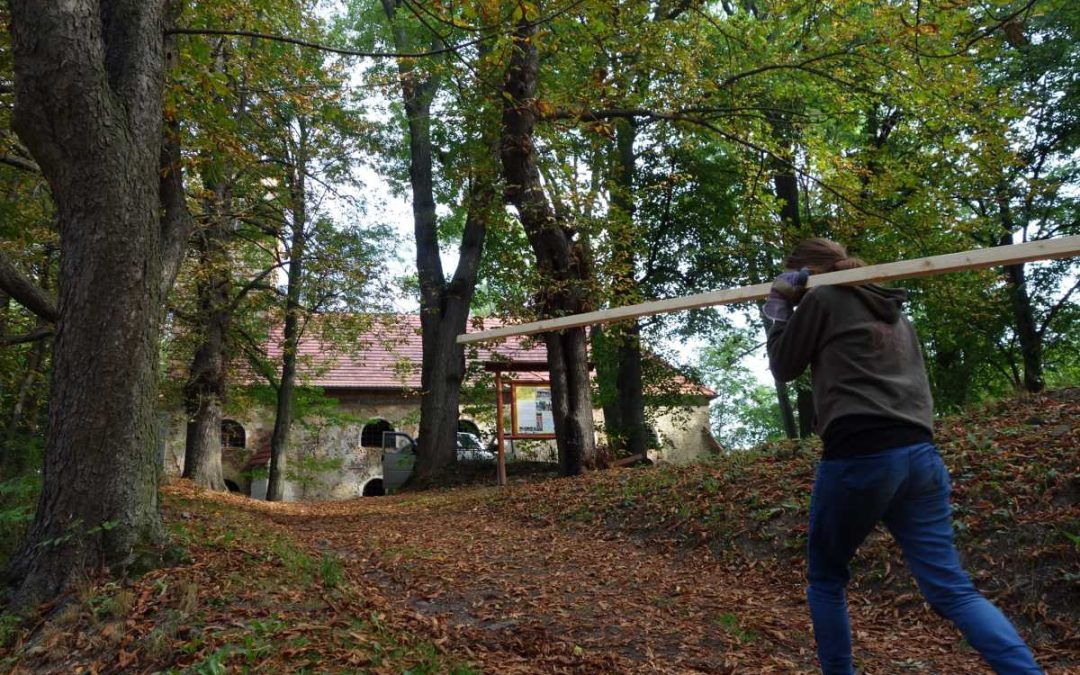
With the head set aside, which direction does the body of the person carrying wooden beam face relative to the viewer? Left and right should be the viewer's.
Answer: facing away from the viewer and to the left of the viewer

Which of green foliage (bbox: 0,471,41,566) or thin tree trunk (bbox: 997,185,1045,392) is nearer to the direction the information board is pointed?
the green foliage

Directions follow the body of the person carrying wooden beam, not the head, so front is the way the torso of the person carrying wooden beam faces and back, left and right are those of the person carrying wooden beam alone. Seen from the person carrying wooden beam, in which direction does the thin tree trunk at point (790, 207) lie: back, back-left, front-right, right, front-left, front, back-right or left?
front-right

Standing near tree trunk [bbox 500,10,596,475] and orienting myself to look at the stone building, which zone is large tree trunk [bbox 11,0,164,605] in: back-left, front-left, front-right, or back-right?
back-left

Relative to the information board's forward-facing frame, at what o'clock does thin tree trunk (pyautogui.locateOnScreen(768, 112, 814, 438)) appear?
The thin tree trunk is roughly at 8 o'clock from the information board.

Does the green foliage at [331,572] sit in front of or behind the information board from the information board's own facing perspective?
in front

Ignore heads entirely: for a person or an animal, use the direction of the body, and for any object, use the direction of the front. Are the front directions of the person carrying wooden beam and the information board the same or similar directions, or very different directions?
very different directions

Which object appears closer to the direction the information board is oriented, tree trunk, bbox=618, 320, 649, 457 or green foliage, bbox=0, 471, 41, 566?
the green foliage

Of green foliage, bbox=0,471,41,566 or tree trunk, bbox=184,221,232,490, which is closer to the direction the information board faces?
the green foliage

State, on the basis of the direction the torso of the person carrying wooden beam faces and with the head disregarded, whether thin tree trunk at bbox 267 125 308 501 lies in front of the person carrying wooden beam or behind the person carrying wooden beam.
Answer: in front

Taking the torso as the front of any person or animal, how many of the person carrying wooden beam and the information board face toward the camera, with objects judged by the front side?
1
